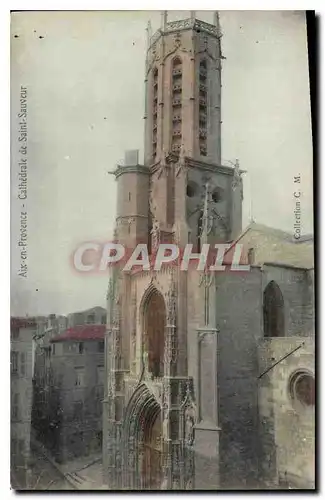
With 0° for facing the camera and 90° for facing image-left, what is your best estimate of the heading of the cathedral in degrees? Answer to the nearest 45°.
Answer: approximately 45°
